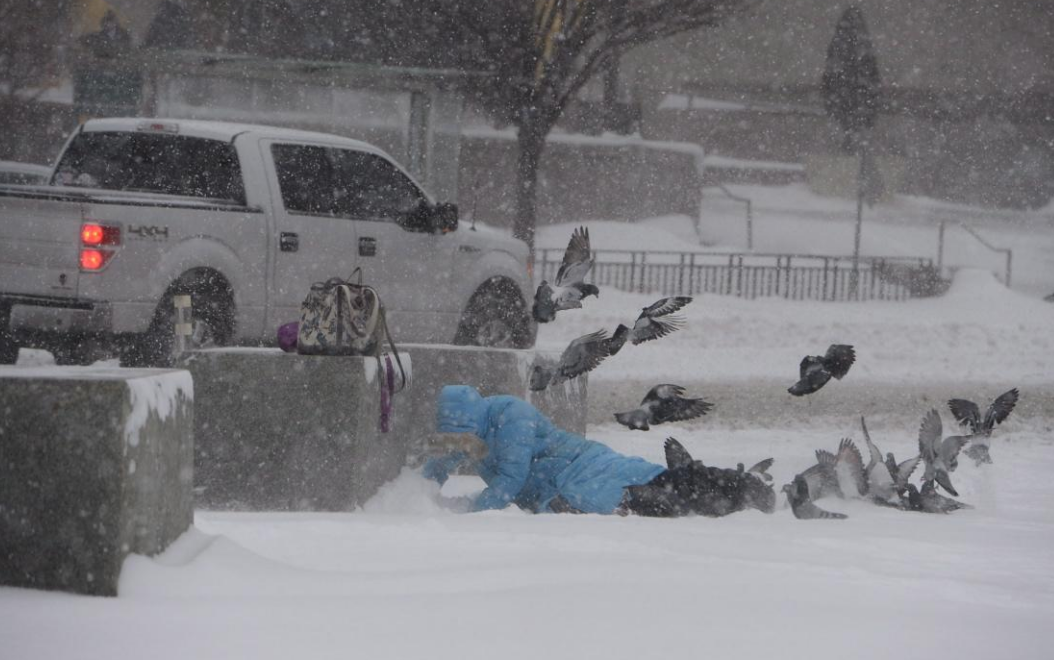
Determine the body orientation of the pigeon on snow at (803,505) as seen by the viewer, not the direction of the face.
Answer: to the viewer's left

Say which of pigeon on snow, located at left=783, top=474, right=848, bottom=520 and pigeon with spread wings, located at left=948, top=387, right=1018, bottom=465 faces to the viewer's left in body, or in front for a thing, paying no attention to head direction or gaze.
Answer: the pigeon on snow

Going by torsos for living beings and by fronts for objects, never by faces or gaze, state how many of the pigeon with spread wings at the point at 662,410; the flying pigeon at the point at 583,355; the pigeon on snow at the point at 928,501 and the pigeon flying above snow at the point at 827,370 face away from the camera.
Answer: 0

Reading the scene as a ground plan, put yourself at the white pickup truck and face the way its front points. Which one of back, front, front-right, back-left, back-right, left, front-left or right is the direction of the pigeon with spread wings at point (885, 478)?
right

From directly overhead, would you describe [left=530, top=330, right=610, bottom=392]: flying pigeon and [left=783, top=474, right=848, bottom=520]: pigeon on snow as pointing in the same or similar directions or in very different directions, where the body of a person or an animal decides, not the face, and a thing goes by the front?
same or similar directions

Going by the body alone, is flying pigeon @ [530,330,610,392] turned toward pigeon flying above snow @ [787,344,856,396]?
no

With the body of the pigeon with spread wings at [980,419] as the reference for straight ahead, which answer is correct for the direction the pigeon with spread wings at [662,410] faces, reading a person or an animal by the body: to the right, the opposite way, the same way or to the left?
to the right

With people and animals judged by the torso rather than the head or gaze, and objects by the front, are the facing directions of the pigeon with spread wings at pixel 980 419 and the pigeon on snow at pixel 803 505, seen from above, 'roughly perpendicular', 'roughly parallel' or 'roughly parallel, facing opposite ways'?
roughly perpendicular

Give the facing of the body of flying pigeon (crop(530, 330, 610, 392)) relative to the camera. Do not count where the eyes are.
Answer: to the viewer's left
